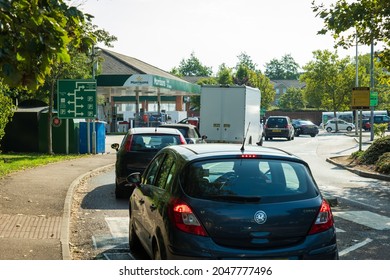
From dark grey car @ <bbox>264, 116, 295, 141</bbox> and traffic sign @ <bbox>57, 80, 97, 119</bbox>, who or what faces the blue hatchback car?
the traffic sign

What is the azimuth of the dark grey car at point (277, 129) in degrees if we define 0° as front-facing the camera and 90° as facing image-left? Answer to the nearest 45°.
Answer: approximately 180°

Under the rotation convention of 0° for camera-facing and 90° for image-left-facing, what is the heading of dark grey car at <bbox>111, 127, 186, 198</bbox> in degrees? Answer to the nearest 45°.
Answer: approximately 180°

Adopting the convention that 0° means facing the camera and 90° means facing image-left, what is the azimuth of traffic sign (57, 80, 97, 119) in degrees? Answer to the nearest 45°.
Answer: approximately 0°

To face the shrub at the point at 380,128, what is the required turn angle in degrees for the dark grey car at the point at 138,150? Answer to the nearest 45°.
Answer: approximately 45° to its right

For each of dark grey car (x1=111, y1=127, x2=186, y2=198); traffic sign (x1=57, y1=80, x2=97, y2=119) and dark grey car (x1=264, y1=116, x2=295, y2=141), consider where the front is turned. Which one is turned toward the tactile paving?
the traffic sign

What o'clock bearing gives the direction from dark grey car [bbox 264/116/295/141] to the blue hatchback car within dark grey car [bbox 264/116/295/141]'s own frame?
The blue hatchback car is roughly at 6 o'clock from the dark grey car.

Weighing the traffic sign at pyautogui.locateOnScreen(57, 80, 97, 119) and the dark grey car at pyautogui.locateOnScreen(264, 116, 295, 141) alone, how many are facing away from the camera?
1
